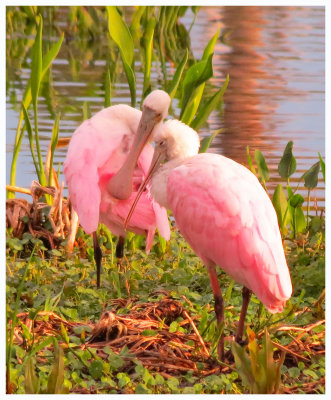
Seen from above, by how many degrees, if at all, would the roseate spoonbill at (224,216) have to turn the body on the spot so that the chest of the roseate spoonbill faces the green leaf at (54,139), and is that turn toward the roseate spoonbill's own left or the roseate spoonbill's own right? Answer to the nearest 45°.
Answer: approximately 45° to the roseate spoonbill's own right

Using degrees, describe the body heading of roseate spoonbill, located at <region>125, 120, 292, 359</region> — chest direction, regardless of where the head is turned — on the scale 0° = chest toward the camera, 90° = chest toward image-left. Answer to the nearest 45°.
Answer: approximately 90°

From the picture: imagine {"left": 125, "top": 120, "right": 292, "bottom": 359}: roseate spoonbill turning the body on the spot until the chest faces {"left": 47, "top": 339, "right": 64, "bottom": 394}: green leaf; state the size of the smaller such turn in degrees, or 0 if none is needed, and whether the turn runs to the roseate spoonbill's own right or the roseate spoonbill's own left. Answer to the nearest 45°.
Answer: approximately 45° to the roseate spoonbill's own left

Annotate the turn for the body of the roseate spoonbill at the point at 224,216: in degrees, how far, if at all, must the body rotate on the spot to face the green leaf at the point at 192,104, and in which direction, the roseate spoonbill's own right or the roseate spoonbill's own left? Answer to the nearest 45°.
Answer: approximately 90° to the roseate spoonbill's own right

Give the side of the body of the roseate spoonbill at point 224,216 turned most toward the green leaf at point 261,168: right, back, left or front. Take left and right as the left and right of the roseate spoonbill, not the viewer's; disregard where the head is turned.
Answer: right

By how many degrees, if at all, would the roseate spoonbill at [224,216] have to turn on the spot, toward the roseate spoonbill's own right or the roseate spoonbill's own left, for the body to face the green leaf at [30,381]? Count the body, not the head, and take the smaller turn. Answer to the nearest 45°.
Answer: approximately 45° to the roseate spoonbill's own left

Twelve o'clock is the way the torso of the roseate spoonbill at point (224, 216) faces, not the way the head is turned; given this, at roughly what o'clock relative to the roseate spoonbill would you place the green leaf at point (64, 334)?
The green leaf is roughly at 11 o'clock from the roseate spoonbill.

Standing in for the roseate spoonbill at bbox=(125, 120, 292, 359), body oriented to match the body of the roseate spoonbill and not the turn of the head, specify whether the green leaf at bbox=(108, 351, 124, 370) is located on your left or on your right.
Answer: on your left
